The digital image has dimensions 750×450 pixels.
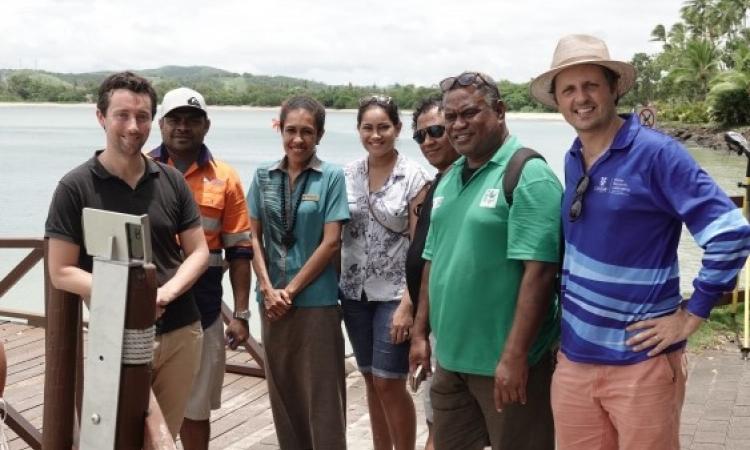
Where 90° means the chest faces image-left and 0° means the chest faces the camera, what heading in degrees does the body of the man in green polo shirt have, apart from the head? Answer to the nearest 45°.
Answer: approximately 45°

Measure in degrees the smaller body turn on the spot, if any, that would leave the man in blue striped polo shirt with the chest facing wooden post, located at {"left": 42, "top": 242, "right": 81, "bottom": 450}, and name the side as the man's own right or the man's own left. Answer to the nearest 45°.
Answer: approximately 45° to the man's own right

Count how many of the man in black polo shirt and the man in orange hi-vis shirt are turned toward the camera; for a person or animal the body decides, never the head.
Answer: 2

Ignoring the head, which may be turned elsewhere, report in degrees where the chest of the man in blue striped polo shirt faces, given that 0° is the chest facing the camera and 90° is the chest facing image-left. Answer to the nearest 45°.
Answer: approximately 45°

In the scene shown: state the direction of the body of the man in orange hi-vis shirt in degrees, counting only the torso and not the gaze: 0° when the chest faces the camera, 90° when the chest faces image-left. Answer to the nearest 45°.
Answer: approximately 0°
